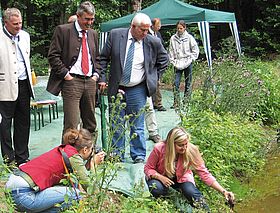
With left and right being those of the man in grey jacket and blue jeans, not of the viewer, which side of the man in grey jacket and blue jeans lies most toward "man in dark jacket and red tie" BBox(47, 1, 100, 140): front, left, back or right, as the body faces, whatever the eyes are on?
right

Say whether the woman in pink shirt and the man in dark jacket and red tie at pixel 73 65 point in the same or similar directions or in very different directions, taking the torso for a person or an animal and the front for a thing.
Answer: same or similar directions

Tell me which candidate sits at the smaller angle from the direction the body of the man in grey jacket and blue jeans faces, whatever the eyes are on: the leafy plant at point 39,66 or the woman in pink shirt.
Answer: the woman in pink shirt

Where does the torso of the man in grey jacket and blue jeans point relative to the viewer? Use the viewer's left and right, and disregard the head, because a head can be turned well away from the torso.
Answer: facing the viewer

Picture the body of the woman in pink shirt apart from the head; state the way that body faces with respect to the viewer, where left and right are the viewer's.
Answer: facing the viewer and to the right of the viewer

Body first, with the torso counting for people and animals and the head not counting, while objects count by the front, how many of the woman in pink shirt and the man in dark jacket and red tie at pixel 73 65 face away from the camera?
0

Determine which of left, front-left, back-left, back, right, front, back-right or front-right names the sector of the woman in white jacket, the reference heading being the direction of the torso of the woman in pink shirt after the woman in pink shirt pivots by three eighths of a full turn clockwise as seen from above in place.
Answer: right

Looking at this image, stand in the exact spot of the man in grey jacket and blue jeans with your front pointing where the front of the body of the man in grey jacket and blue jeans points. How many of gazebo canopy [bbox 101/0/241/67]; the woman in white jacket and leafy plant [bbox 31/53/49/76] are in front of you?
0

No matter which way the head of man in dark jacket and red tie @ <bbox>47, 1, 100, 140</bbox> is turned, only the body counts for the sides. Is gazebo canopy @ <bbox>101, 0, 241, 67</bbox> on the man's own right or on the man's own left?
on the man's own left

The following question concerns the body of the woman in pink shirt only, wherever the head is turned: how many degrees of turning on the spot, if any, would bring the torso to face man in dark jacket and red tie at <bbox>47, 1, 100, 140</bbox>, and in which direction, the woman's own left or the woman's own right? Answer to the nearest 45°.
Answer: approximately 180°

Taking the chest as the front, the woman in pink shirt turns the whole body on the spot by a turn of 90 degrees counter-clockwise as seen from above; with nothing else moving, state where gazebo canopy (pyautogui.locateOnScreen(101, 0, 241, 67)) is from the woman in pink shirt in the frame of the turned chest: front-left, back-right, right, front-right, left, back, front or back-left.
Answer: front-left

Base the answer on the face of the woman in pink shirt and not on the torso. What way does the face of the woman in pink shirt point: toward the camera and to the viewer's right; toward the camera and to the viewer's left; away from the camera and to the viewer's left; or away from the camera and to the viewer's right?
toward the camera and to the viewer's right

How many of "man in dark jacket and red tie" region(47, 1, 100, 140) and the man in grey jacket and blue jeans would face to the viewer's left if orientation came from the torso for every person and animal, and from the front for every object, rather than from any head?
0

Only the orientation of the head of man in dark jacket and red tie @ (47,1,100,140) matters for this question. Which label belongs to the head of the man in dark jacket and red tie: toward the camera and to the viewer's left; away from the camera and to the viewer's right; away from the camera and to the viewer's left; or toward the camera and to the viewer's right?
toward the camera and to the viewer's right

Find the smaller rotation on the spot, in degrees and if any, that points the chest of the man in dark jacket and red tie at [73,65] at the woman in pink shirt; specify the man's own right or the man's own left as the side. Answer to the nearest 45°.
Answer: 0° — they already face them
